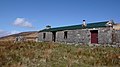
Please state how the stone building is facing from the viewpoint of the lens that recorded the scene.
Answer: facing the viewer and to the left of the viewer
